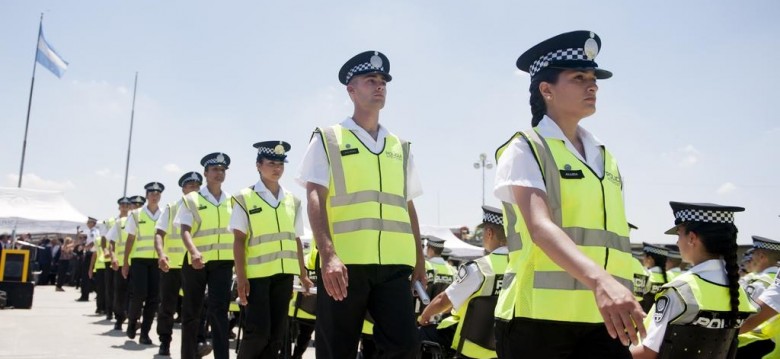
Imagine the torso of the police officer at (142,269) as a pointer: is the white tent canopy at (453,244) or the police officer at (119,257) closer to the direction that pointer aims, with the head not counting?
the white tent canopy

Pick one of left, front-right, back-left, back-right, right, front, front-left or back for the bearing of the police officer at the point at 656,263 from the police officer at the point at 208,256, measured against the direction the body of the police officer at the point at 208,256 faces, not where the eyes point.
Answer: front-left

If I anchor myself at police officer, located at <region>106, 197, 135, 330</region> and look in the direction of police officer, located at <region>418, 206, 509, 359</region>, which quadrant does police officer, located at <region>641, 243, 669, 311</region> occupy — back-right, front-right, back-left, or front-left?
front-left

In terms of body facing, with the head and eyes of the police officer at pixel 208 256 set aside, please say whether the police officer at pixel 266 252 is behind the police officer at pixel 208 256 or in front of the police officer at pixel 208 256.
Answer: in front

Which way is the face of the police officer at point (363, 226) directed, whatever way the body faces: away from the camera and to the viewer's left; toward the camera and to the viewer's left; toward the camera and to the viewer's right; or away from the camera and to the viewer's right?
toward the camera and to the viewer's right

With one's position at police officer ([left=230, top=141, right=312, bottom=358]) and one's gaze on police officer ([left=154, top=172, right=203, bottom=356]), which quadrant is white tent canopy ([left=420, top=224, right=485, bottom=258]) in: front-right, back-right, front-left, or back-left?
front-right

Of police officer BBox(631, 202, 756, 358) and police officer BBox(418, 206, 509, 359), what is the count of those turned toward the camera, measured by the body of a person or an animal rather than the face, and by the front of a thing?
0

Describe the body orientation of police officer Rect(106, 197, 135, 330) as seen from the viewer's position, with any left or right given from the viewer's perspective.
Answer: facing the viewer and to the right of the viewer

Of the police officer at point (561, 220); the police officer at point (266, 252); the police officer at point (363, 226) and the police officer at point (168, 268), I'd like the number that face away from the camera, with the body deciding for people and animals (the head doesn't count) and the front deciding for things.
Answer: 0

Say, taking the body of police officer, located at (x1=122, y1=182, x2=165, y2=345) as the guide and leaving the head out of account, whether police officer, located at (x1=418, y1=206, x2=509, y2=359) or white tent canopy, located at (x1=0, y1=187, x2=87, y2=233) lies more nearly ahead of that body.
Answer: the police officer

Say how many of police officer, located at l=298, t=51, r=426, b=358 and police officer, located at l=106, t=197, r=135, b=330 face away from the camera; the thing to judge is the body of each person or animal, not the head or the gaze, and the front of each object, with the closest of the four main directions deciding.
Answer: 0

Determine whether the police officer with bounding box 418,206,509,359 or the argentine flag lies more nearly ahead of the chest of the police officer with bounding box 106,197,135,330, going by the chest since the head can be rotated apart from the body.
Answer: the police officer

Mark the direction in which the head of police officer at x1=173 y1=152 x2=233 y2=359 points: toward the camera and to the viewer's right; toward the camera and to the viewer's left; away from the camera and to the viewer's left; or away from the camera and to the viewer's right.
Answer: toward the camera and to the viewer's right

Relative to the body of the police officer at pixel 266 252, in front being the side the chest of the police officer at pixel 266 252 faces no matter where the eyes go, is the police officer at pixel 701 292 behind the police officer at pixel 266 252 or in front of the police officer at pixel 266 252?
in front
